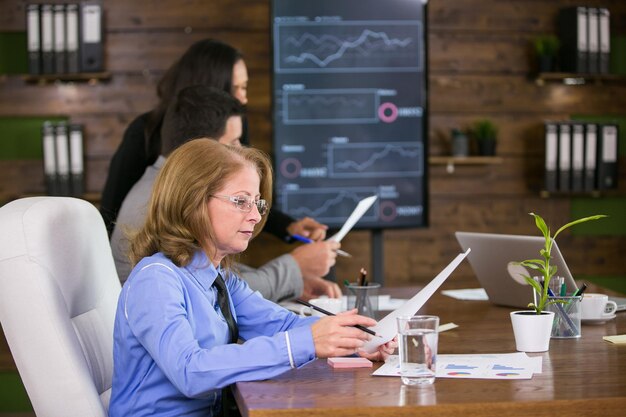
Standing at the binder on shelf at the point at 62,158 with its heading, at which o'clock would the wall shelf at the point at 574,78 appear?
The wall shelf is roughly at 9 o'clock from the binder on shelf.

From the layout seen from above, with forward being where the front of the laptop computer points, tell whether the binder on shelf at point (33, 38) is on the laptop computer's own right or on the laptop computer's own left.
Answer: on the laptop computer's own left

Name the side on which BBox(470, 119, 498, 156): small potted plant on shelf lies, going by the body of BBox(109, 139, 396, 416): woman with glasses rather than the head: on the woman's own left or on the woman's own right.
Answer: on the woman's own left

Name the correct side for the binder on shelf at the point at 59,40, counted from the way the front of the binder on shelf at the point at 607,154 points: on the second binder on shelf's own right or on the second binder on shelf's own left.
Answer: on the second binder on shelf's own right

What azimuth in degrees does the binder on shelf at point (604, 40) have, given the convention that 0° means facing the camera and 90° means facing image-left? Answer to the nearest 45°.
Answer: approximately 0°

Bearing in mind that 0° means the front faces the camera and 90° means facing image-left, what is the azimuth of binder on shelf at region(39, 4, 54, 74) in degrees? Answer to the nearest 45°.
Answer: approximately 0°
